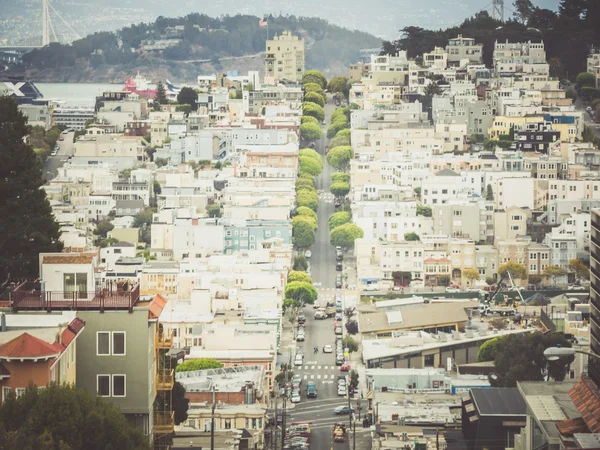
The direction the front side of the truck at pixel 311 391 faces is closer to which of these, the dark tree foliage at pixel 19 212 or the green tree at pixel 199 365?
the dark tree foliage

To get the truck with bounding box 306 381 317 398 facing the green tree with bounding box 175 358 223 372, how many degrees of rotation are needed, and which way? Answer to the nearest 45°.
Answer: approximately 45° to its right

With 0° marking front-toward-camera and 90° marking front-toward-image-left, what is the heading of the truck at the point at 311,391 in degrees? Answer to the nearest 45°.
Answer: approximately 0°

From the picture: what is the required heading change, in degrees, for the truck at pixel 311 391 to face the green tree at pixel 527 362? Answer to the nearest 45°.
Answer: approximately 45° to its left

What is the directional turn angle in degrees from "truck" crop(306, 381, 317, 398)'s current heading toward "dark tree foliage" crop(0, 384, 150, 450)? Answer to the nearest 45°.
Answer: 0° — it already faces it
